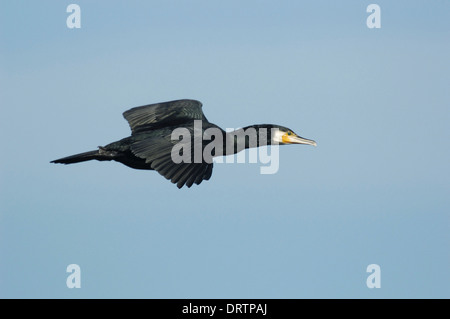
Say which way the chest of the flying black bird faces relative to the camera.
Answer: to the viewer's right
